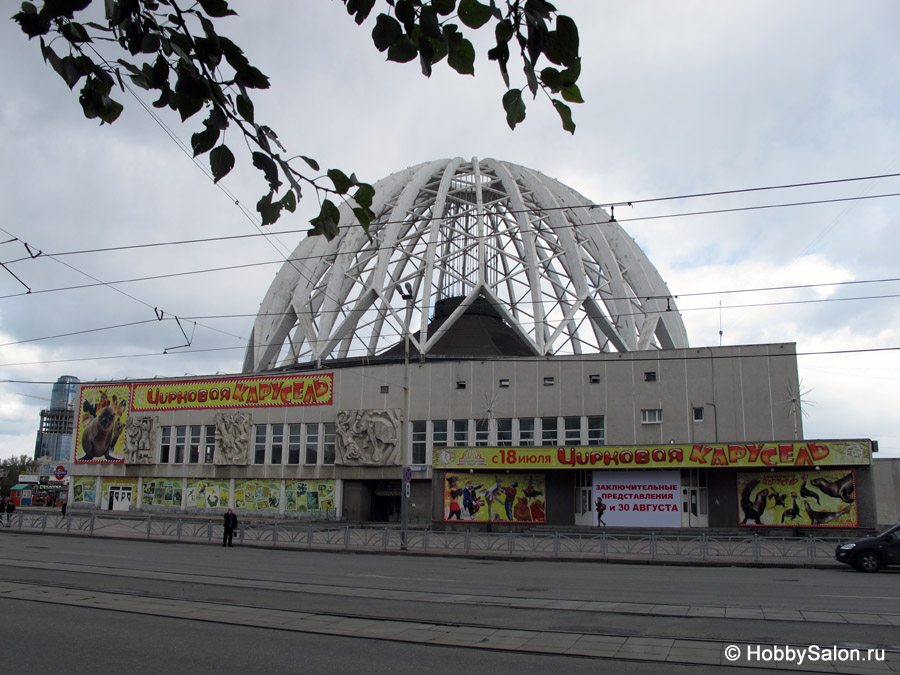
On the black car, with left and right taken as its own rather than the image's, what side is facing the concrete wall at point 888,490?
right

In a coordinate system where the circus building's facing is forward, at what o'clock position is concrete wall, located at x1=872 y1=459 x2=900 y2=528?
The concrete wall is roughly at 9 o'clock from the circus building.

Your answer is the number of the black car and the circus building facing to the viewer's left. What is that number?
1

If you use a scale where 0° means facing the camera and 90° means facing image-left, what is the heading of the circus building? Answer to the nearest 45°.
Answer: approximately 0°

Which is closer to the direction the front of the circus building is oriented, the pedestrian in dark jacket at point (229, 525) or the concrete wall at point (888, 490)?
the pedestrian in dark jacket

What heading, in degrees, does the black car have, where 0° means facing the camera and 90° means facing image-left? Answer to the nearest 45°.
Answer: approximately 90°

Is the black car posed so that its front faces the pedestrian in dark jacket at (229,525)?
yes

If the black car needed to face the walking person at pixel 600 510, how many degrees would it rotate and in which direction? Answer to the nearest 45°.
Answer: approximately 45° to its right
